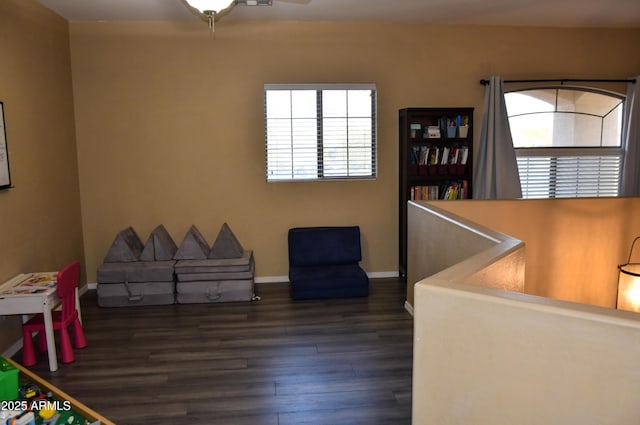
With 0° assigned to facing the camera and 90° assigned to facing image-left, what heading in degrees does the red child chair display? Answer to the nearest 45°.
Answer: approximately 90°

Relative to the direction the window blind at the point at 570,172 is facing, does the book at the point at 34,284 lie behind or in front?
in front

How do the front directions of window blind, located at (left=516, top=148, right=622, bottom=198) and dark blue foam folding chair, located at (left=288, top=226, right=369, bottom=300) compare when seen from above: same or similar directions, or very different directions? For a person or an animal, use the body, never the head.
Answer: same or similar directions

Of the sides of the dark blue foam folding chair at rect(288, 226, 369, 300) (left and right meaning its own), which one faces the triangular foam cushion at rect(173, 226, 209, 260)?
right

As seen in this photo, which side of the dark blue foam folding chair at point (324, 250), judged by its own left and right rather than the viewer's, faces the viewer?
front

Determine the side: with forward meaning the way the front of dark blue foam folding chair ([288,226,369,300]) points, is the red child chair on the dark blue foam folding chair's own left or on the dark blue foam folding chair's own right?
on the dark blue foam folding chair's own right

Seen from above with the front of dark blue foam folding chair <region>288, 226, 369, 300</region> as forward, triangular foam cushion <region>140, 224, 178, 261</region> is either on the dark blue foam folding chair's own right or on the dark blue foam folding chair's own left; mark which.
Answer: on the dark blue foam folding chair's own right

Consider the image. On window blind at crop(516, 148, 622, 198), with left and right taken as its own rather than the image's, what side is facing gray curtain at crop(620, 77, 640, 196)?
left

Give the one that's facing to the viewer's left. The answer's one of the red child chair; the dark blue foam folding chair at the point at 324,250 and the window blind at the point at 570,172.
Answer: the red child chair

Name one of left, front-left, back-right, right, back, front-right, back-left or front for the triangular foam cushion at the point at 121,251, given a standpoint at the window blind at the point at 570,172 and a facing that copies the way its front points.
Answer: front-right

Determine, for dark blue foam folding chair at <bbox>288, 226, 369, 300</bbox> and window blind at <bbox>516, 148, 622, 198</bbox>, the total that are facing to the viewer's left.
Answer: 0

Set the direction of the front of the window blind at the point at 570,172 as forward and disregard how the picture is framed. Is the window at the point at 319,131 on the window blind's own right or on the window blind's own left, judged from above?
on the window blind's own right

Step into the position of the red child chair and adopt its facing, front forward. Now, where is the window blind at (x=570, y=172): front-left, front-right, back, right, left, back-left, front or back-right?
back

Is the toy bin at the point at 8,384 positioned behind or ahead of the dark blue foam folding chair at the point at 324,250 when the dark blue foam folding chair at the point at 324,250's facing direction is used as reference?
ahead

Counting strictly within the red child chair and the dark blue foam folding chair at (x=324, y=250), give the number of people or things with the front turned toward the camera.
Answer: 1

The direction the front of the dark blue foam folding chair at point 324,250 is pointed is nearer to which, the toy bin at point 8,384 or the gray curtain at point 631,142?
the toy bin

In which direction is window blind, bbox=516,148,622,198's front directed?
toward the camera
